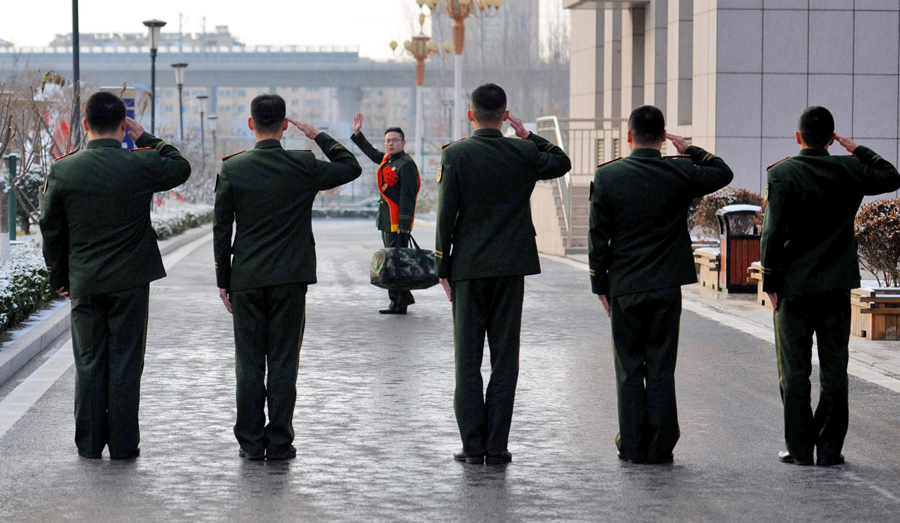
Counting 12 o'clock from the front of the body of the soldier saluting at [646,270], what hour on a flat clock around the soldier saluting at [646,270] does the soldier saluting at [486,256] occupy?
the soldier saluting at [486,256] is roughly at 9 o'clock from the soldier saluting at [646,270].

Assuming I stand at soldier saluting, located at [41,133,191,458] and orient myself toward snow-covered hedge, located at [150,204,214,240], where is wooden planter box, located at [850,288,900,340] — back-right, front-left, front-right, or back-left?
front-right

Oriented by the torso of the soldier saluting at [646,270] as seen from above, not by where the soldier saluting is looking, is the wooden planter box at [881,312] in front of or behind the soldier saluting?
in front

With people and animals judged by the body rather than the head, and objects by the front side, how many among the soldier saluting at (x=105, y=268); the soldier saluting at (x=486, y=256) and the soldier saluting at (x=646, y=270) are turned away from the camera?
3

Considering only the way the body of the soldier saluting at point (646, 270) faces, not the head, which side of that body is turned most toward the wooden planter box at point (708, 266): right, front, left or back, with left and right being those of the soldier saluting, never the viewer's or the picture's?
front

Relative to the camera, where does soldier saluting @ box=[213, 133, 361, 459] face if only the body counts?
away from the camera

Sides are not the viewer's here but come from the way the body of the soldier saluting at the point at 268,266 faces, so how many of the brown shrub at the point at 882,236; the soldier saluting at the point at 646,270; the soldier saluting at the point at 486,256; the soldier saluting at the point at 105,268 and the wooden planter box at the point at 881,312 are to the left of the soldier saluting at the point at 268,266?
1

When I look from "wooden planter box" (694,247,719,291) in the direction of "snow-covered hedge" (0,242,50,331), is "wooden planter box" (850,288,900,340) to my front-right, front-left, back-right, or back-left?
front-left

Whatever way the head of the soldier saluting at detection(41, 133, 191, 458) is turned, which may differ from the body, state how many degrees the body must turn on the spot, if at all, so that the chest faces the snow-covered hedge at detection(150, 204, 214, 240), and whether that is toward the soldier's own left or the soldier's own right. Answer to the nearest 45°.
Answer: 0° — they already face it

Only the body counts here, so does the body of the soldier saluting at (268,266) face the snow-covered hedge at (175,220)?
yes

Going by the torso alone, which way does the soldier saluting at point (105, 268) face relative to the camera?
away from the camera

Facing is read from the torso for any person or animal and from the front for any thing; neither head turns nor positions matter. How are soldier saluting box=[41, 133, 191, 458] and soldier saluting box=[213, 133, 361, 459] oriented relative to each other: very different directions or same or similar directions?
same or similar directions

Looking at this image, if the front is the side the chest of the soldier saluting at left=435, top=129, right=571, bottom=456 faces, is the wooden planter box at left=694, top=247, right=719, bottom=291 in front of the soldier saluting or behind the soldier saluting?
in front

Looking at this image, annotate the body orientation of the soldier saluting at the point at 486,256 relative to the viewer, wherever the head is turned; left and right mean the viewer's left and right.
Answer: facing away from the viewer

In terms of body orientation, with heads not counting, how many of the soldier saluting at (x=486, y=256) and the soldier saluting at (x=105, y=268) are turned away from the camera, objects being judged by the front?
2

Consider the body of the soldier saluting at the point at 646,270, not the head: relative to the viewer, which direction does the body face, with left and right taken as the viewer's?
facing away from the viewer

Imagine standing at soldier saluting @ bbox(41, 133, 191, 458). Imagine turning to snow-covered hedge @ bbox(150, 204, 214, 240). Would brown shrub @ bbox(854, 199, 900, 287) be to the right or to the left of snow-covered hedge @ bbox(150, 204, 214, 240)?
right

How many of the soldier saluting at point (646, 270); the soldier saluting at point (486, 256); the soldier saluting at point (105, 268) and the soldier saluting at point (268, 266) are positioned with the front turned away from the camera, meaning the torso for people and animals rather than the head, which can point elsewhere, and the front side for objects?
4
